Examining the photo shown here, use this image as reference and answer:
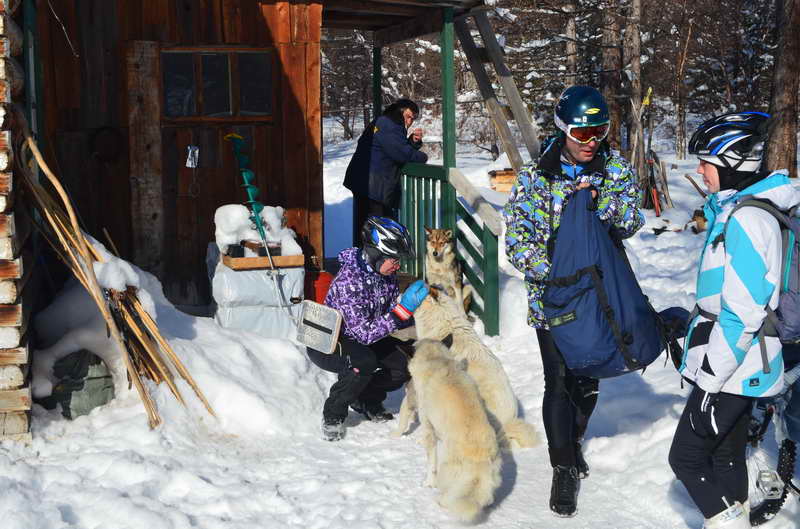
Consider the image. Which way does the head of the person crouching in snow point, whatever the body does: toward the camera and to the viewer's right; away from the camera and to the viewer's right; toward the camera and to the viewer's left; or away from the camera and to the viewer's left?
toward the camera and to the viewer's right

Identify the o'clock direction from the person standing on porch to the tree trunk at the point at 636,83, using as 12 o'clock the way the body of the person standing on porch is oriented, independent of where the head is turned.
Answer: The tree trunk is roughly at 10 o'clock from the person standing on porch.

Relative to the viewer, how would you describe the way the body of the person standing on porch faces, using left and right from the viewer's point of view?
facing to the right of the viewer

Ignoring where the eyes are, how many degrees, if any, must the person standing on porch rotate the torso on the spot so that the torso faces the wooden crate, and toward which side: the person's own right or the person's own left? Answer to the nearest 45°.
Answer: approximately 90° to the person's own left

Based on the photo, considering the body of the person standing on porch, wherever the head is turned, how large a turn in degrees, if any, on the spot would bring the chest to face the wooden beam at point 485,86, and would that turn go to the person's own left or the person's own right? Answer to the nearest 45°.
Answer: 0° — they already face it

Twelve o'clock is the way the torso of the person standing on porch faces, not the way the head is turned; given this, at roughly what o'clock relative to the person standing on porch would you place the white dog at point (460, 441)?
The white dog is roughly at 3 o'clock from the person standing on porch.

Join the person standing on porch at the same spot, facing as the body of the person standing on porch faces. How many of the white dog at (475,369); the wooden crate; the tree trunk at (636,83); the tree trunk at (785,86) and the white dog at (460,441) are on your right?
2

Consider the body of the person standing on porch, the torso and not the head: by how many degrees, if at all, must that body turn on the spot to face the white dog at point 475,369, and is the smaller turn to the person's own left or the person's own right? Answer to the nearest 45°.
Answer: approximately 90° to the person's own right

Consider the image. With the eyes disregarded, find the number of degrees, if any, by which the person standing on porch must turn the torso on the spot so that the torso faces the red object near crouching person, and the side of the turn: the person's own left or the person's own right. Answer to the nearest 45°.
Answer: approximately 90° to the person's own right

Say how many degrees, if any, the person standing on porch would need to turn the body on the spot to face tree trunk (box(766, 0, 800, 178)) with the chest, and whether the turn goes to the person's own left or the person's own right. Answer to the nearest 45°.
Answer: approximately 45° to the person's own left
